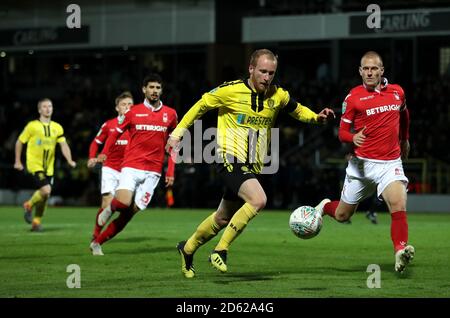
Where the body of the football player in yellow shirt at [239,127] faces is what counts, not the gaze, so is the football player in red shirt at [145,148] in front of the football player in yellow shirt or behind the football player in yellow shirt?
behind

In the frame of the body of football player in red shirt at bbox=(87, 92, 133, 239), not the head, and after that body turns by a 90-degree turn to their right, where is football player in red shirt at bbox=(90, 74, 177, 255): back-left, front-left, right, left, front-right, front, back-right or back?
front-left

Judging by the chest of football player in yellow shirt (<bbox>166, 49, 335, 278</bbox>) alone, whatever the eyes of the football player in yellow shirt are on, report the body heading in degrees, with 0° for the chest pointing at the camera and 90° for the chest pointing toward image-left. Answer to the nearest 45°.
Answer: approximately 315°

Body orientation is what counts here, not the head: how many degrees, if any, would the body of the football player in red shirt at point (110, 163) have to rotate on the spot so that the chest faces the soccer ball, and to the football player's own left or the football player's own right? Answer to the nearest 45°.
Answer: approximately 45° to the football player's own right

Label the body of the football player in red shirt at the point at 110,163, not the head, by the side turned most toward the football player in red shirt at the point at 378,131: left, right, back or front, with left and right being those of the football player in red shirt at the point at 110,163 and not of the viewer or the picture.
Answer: front

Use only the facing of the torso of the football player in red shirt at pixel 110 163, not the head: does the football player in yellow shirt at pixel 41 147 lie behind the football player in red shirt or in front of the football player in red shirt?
behind

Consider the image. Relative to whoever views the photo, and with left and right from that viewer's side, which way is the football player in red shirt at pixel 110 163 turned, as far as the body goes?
facing the viewer and to the right of the viewer

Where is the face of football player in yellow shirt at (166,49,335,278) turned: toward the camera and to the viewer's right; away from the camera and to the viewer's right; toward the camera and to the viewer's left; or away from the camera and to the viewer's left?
toward the camera and to the viewer's right

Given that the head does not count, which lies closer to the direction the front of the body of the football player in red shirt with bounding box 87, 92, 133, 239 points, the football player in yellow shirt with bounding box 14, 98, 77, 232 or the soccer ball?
the soccer ball

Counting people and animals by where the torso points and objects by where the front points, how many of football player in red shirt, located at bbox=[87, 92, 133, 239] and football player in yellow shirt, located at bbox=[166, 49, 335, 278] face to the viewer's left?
0
